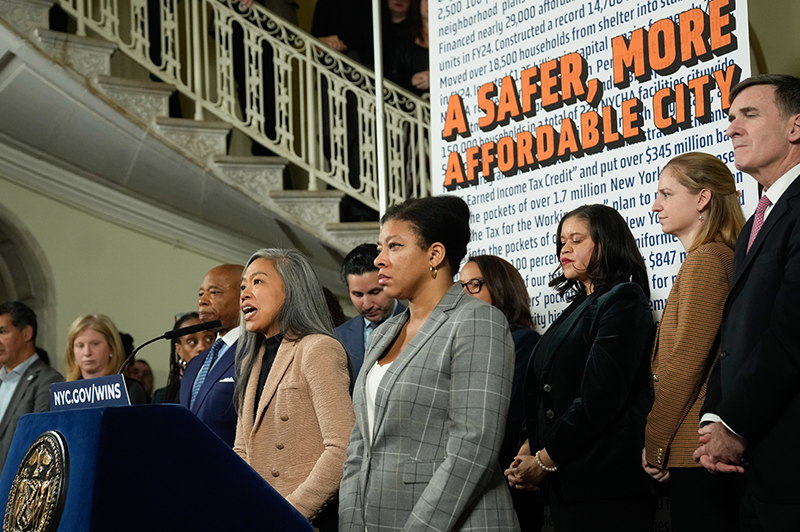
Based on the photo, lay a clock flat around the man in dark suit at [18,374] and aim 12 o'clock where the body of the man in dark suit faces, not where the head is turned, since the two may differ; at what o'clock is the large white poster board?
The large white poster board is roughly at 9 o'clock from the man in dark suit.

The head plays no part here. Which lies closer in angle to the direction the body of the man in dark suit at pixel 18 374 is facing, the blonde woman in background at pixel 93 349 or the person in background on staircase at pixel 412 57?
the blonde woman in background

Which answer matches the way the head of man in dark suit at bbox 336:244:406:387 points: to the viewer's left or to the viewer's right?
to the viewer's left

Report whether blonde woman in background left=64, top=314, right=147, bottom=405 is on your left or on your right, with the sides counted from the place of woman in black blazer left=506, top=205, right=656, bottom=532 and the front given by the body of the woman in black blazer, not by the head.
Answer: on your right

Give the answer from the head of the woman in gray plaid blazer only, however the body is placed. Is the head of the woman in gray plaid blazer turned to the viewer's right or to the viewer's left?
to the viewer's left

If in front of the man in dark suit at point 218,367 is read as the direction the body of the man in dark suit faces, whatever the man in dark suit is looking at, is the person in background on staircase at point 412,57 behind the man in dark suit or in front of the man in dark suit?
behind

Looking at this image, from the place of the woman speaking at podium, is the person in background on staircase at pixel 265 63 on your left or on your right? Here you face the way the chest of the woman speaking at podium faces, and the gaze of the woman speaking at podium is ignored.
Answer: on your right

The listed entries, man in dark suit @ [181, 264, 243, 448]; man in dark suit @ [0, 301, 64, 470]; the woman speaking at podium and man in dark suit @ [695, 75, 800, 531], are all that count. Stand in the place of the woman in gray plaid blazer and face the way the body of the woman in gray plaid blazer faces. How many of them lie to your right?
3

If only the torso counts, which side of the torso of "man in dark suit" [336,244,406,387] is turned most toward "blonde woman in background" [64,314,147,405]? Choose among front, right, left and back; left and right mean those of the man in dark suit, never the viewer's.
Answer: right
